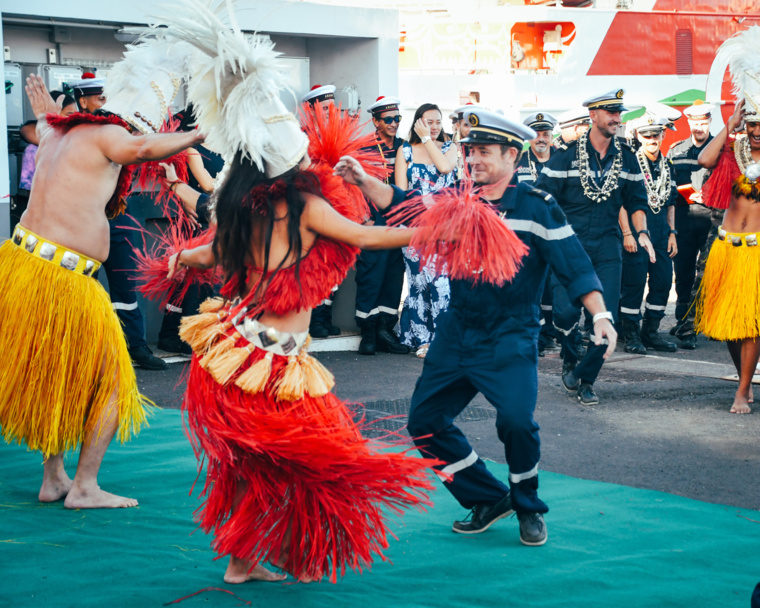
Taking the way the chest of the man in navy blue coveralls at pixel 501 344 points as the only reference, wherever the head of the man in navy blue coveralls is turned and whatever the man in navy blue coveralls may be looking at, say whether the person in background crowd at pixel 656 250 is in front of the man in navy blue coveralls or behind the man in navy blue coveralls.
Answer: behind

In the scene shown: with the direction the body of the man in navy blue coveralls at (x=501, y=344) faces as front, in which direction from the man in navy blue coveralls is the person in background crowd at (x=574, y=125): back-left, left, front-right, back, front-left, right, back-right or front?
back-right

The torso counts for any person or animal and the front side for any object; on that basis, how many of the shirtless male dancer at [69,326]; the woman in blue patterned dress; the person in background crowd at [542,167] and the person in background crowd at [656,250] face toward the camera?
3

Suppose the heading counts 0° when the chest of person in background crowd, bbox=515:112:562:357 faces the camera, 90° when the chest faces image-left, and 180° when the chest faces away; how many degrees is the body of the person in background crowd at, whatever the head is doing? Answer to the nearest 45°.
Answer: approximately 0°

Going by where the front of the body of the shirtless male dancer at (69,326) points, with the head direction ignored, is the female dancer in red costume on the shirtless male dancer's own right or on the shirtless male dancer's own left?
on the shirtless male dancer's own right

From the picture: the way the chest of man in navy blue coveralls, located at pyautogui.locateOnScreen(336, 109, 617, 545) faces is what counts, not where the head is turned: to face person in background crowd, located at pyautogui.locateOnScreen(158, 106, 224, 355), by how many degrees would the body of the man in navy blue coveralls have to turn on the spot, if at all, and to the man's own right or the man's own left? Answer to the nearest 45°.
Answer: approximately 90° to the man's own right

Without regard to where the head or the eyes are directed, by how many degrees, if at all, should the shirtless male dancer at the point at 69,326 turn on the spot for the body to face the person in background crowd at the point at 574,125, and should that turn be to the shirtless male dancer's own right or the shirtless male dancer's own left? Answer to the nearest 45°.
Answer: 0° — they already face them

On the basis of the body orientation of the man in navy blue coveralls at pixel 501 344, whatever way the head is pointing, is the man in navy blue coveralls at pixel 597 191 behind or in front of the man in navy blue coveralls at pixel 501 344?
behind

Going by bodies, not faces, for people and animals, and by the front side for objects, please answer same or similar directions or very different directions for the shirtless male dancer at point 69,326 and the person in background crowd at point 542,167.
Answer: very different directions

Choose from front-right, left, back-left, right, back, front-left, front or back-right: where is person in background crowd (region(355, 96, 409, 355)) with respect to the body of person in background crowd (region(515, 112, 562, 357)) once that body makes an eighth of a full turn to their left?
right

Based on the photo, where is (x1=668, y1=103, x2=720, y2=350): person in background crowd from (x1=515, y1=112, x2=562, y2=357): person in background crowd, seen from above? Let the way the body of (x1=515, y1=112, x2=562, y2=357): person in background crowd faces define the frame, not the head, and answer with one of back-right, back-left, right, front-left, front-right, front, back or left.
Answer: left

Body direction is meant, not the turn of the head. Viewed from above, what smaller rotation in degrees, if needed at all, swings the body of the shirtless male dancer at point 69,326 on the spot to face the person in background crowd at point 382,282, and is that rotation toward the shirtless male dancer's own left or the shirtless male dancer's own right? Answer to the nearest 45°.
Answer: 0° — they already face them

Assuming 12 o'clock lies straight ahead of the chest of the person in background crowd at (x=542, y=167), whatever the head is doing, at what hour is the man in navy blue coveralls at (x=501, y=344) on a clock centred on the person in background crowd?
The man in navy blue coveralls is roughly at 12 o'clock from the person in background crowd.

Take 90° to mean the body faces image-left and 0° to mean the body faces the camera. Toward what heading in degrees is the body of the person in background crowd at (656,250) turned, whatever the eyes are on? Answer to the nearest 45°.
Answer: approximately 0°

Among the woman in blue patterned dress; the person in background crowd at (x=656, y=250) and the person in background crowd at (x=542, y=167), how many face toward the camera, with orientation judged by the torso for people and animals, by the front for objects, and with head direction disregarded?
3
